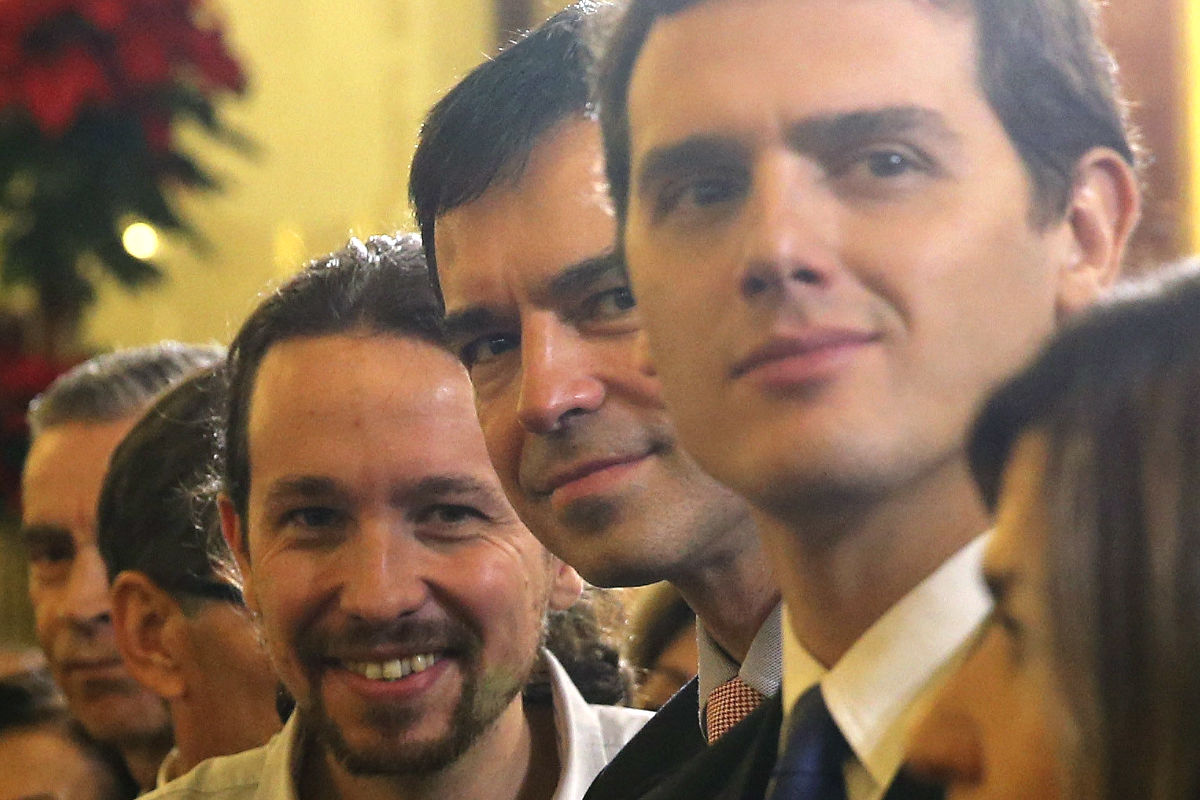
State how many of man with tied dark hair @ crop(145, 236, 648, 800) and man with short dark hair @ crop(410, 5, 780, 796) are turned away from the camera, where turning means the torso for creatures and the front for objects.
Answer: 0

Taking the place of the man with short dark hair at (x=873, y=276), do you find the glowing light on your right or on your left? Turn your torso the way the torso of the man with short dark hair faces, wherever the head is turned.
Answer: on your right

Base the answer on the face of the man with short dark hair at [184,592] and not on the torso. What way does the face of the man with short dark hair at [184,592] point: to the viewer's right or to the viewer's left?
to the viewer's right

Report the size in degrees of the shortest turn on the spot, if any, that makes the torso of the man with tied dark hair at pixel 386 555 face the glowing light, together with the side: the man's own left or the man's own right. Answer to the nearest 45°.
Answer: approximately 180°

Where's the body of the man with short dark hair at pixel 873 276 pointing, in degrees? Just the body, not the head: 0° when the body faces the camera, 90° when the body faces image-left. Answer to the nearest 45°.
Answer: approximately 45°

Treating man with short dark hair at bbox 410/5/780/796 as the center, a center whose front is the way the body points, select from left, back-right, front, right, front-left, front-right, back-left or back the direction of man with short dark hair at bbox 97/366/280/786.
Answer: right

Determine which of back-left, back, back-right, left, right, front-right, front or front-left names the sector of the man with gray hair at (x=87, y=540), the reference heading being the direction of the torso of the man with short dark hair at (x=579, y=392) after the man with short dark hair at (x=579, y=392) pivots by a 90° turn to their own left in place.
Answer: back

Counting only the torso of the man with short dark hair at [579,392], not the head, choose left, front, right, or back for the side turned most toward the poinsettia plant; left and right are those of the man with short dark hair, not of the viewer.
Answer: right

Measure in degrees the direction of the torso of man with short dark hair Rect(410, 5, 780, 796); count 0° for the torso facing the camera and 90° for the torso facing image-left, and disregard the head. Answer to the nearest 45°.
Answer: approximately 45°

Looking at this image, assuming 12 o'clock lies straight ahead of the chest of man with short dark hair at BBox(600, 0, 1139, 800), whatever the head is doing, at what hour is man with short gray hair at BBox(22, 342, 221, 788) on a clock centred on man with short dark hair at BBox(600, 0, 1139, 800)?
man with short gray hair at BBox(22, 342, 221, 788) is roughly at 3 o'clock from man with short dark hair at BBox(600, 0, 1139, 800).
